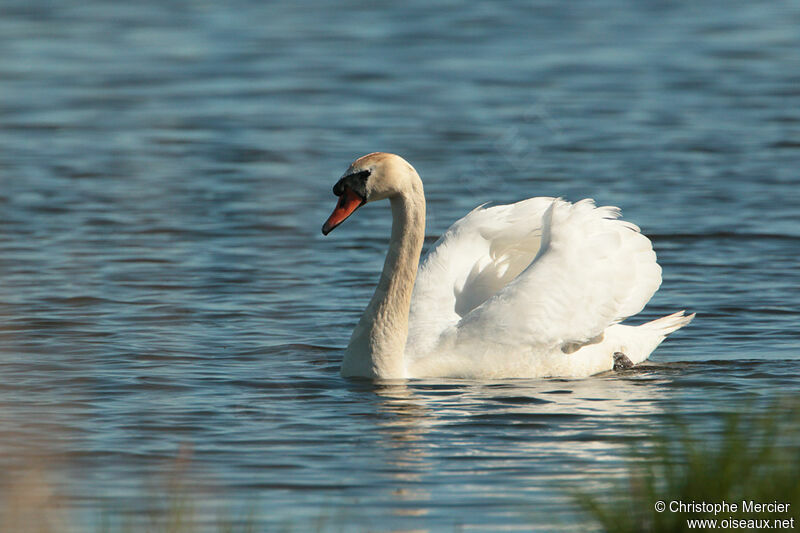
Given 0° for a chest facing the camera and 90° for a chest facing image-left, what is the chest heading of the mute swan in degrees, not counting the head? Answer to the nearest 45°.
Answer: approximately 90°
